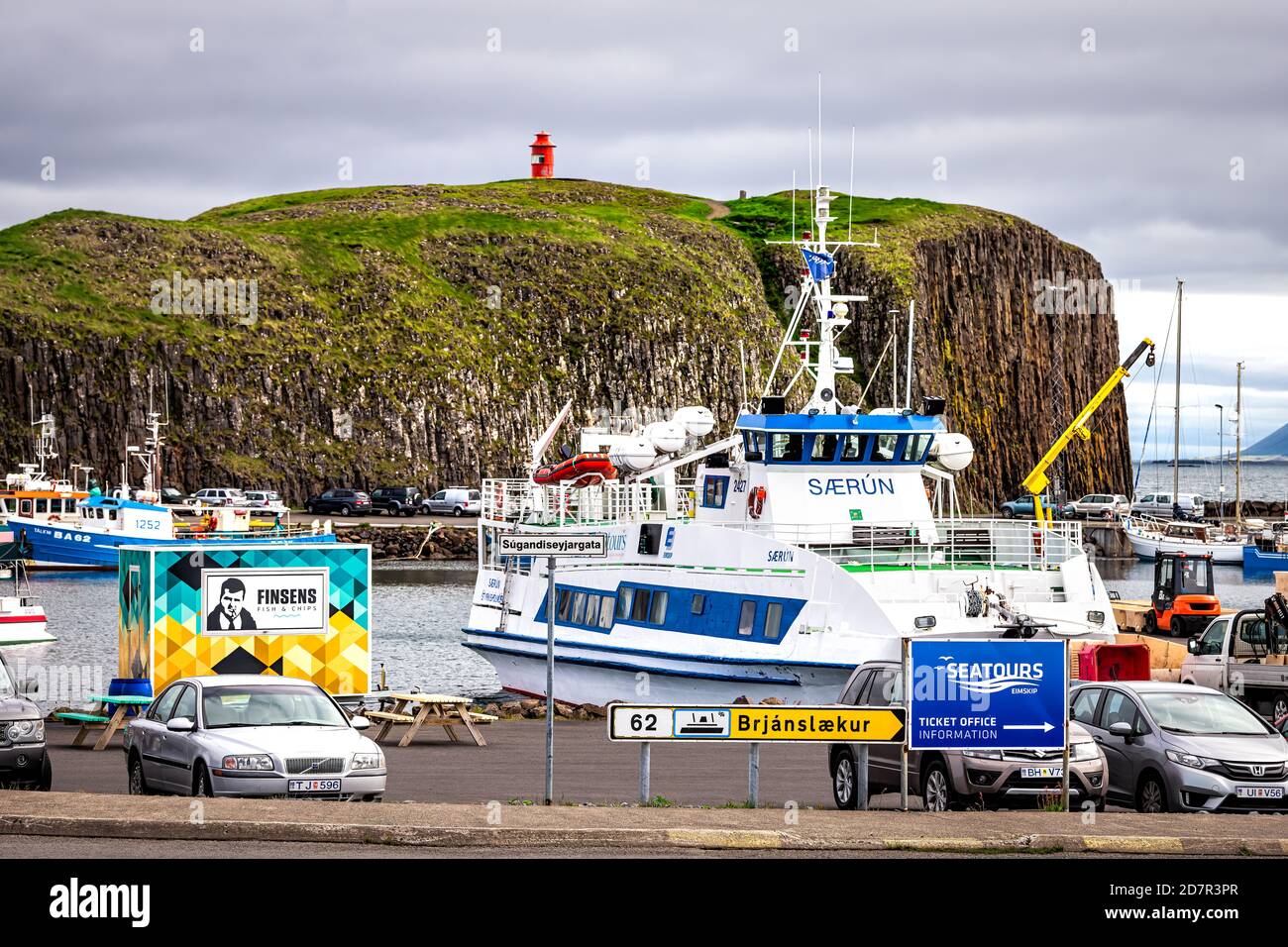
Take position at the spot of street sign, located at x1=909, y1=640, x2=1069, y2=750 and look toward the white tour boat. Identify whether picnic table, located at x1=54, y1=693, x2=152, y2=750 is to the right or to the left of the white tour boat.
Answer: left

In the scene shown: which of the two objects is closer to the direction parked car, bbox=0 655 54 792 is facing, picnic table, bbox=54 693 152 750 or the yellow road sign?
the yellow road sign

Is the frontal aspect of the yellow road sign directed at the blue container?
no

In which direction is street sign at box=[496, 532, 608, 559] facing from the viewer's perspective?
toward the camera

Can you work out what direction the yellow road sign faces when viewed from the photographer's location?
facing the viewer

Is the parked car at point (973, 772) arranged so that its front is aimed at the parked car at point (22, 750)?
no

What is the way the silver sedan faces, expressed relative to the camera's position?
facing the viewer and to the right of the viewer

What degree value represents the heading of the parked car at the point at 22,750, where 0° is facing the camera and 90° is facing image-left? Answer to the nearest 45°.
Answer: approximately 315°

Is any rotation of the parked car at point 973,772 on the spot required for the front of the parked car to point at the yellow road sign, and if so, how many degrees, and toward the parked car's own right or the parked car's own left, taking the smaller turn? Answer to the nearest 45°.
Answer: approximately 90° to the parked car's own right

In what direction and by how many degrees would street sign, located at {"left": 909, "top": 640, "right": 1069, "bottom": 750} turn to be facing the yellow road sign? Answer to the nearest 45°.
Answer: approximately 45° to its right

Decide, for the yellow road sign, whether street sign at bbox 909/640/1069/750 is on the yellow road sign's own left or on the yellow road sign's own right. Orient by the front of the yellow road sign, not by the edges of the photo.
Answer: on the yellow road sign's own left

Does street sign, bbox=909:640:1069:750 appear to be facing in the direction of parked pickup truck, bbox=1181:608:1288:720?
no

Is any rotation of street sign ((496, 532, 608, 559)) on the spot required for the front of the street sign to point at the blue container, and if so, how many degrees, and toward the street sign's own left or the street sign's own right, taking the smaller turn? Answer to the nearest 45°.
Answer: approximately 135° to the street sign's own right

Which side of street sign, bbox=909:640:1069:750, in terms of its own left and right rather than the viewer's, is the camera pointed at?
front

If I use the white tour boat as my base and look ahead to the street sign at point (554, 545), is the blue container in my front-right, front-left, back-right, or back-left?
front-right
